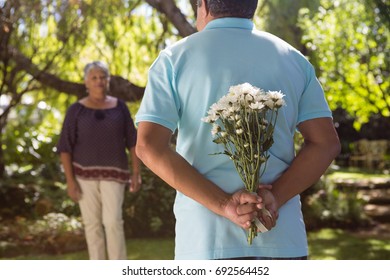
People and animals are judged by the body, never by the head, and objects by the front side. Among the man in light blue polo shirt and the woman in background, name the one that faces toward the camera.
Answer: the woman in background

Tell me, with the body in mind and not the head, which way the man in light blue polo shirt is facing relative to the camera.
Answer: away from the camera

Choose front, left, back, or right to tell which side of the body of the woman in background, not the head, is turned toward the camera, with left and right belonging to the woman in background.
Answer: front

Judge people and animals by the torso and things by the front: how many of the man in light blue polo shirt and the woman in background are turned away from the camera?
1

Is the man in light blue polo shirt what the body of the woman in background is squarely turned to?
yes

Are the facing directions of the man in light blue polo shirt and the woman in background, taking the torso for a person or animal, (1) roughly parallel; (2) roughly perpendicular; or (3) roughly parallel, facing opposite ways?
roughly parallel, facing opposite ways

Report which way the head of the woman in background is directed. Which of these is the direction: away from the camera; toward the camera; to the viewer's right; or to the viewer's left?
toward the camera

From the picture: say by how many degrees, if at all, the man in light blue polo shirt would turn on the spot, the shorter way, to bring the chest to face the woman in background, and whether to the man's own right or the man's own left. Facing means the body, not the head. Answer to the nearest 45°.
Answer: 0° — they already face them
